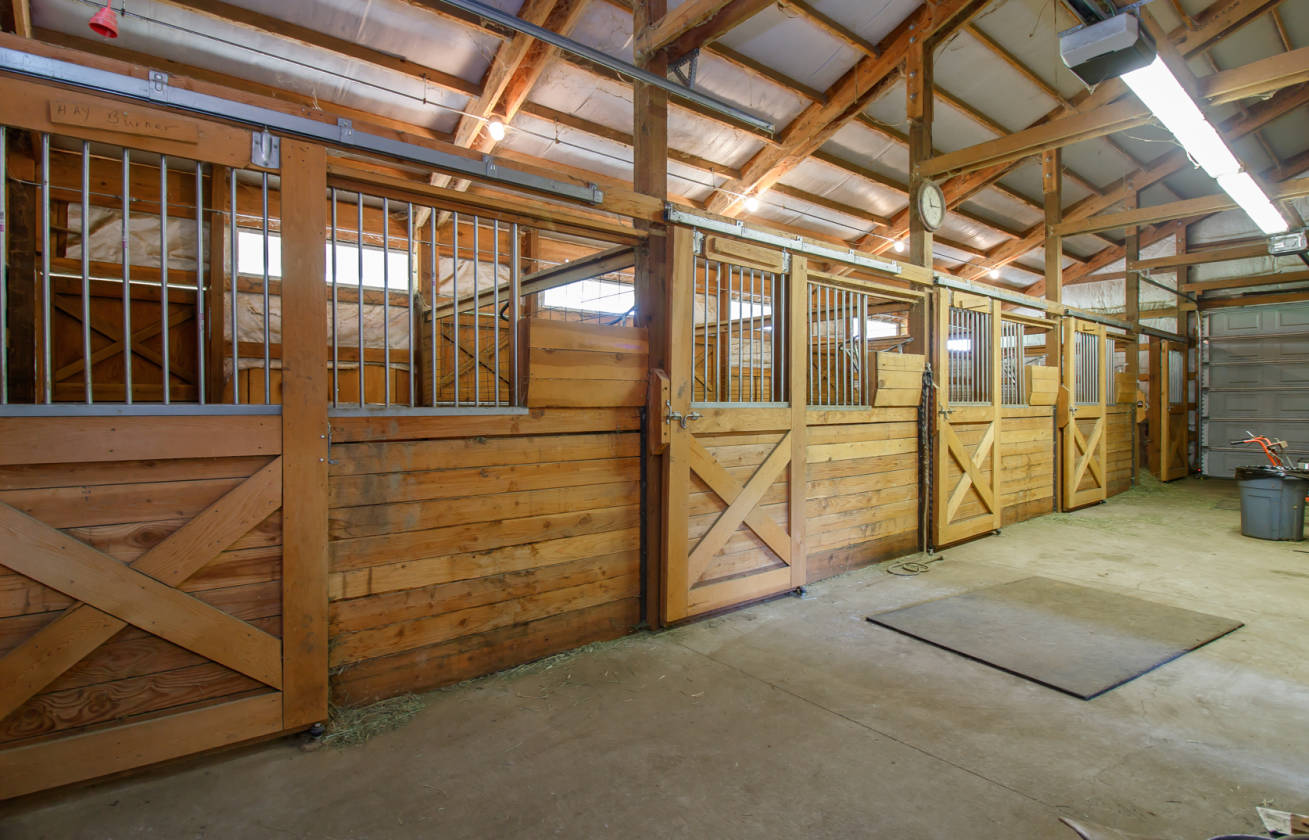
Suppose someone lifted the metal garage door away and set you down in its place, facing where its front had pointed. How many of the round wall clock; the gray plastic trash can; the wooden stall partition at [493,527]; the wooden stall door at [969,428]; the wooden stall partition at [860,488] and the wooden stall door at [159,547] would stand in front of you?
6

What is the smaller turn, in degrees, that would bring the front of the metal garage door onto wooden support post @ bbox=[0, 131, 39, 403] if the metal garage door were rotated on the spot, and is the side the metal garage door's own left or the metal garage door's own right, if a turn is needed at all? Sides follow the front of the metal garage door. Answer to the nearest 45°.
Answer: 0° — it already faces it

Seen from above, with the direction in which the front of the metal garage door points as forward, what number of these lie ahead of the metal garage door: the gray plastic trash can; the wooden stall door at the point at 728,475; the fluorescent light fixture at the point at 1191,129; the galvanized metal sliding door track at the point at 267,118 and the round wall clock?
5

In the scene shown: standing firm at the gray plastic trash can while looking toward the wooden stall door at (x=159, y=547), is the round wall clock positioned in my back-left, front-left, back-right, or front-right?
front-right

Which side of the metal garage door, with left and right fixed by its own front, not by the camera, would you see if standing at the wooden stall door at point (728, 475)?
front

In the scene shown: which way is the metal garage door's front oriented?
toward the camera

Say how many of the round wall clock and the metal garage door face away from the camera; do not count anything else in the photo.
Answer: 0

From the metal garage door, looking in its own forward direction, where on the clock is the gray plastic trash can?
The gray plastic trash can is roughly at 12 o'clock from the metal garage door.

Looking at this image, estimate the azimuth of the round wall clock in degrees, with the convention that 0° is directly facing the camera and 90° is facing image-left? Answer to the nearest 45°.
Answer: approximately 315°
